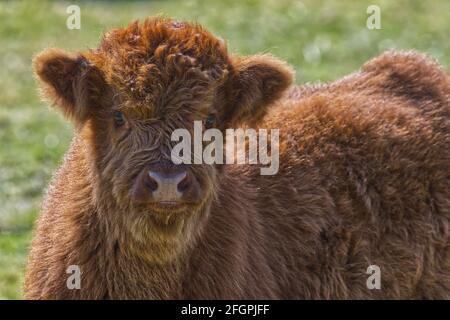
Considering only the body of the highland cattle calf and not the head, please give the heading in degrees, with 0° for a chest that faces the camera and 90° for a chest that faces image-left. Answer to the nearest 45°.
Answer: approximately 45°
